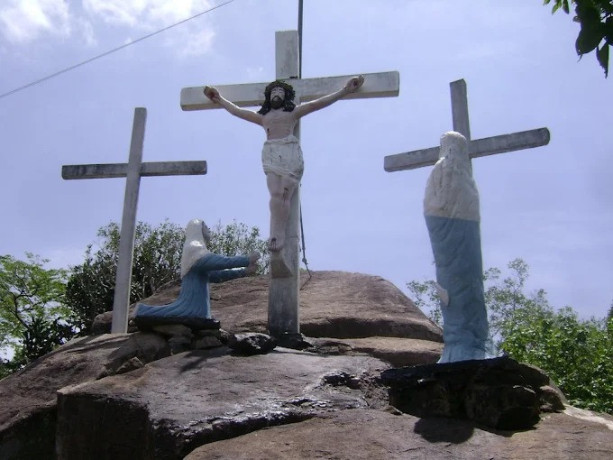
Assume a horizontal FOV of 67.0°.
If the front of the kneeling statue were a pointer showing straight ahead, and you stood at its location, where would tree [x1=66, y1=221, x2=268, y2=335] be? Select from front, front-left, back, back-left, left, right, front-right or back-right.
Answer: left

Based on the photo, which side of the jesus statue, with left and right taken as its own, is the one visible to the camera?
front

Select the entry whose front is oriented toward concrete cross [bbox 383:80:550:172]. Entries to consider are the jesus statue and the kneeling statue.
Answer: the kneeling statue

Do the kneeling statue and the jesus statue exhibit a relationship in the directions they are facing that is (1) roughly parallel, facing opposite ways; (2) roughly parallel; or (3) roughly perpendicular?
roughly perpendicular

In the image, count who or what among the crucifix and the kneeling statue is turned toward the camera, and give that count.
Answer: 1

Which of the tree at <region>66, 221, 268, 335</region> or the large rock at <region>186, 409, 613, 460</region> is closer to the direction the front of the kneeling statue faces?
the large rock

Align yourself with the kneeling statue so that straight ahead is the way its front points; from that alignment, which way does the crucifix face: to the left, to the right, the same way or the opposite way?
to the right

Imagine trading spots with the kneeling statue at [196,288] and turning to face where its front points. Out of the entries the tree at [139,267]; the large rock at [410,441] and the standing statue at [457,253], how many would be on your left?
1

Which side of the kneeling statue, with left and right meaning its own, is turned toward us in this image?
right

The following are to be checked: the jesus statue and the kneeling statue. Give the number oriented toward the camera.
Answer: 1
